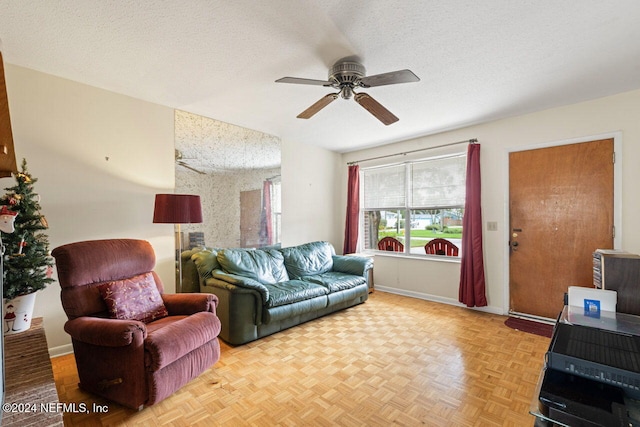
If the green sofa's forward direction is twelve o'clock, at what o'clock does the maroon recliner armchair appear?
The maroon recliner armchair is roughly at 3 o'clock from the green sofa.

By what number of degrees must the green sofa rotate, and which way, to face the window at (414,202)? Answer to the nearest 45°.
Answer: approximately 45° to its left

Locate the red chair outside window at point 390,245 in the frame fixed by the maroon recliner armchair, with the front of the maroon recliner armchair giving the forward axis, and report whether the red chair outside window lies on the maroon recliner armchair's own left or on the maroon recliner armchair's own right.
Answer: on the maroon recliner armchair's own left

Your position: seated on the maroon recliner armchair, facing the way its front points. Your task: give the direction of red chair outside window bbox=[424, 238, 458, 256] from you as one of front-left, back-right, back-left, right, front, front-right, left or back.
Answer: front-left

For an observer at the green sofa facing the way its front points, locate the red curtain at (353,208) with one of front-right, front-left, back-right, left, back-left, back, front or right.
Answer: left

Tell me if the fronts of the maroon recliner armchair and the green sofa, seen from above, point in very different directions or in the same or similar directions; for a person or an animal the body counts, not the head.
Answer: same or similar directions

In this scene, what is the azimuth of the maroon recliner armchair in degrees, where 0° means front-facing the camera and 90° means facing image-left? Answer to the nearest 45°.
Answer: approximately 315°

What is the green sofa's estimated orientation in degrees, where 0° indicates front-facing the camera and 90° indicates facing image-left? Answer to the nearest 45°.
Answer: approximately 315°

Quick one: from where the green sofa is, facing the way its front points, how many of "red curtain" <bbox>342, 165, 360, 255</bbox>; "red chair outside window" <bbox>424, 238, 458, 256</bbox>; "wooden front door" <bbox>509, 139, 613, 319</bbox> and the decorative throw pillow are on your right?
1

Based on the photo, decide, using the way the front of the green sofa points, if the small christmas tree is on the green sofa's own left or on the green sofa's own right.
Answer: on the green sofa's own right

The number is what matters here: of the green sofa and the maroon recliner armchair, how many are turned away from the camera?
0

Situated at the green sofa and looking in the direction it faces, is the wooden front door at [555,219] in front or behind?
in front
